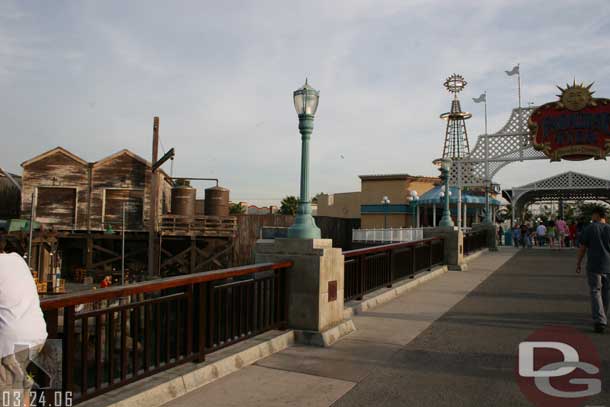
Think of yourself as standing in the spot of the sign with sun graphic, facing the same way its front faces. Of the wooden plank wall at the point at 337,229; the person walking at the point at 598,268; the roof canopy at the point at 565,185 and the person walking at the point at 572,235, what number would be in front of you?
1

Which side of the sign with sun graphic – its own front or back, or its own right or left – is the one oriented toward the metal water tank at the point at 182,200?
right

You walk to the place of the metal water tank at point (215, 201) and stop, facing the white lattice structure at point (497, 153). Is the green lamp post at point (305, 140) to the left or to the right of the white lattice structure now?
right

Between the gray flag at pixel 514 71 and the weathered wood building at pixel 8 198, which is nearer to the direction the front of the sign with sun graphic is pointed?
the weathered wood building

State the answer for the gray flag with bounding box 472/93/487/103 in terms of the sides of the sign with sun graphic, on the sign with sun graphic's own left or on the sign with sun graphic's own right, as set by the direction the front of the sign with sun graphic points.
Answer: on the sign with sun graphic's own right

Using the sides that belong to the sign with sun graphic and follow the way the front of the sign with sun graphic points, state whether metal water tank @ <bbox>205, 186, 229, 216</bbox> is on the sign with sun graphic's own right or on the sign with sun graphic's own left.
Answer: on the sign with sun graphic's own right

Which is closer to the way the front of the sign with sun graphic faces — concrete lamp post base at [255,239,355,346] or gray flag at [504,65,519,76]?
the concrete lamp post base

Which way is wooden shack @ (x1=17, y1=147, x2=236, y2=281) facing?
toward the camera

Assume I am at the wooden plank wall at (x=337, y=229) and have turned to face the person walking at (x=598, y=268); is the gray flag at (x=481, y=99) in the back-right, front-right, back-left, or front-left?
front-left

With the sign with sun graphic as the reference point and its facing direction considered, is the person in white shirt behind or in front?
in front

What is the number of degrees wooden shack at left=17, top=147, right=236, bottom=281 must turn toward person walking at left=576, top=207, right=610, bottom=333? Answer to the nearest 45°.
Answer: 0° — it already faces them

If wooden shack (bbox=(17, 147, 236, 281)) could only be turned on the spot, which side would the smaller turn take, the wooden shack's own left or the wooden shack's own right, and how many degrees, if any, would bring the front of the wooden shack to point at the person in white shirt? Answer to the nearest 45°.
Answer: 0° — it already faces them

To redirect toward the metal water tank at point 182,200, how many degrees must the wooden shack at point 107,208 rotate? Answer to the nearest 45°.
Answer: approximately 90° to its left

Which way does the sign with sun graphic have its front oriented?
toward the camera

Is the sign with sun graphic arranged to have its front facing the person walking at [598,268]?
yes

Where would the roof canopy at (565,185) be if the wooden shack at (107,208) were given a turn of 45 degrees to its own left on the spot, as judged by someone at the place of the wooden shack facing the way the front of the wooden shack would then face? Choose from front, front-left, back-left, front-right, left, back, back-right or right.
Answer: front-left
